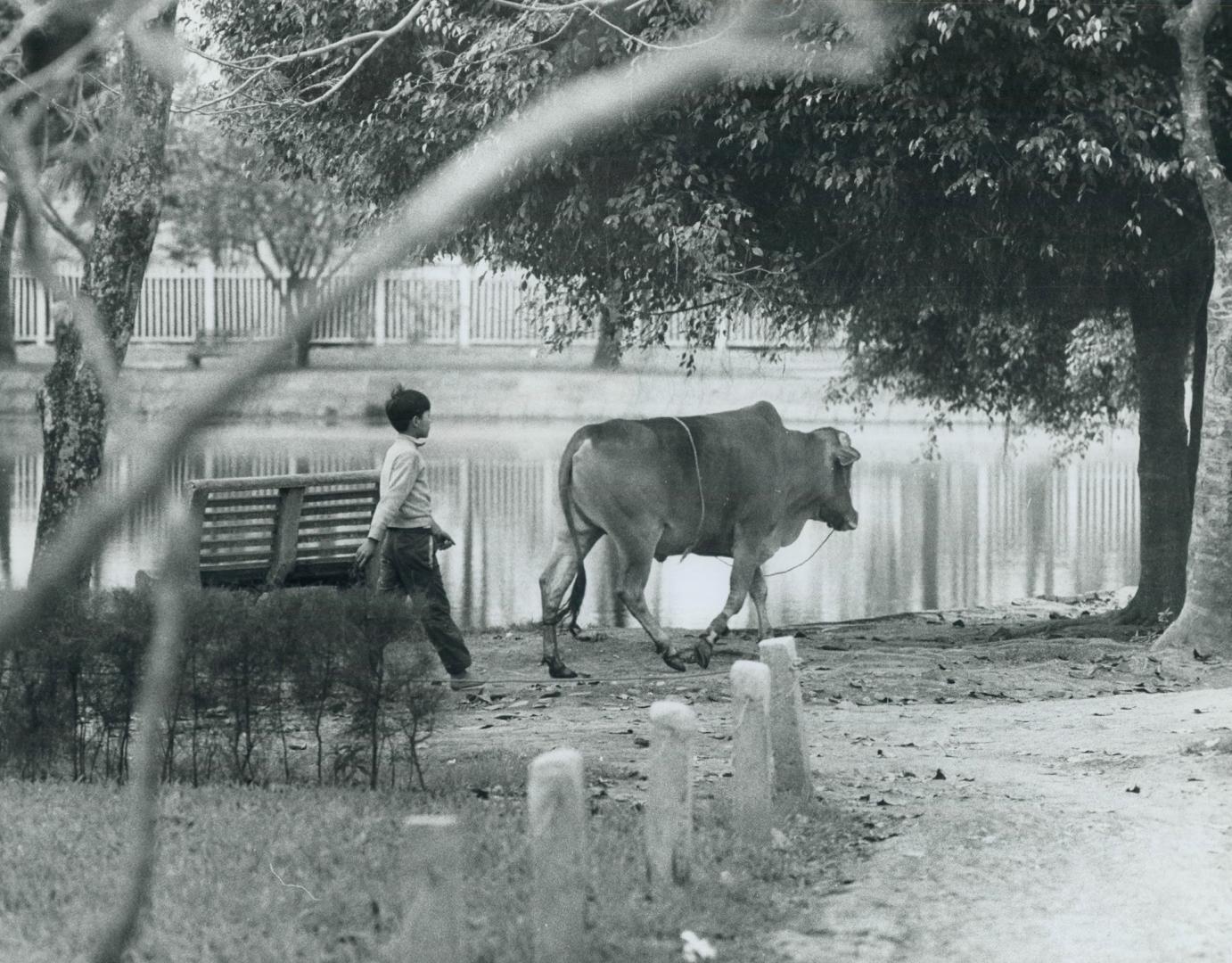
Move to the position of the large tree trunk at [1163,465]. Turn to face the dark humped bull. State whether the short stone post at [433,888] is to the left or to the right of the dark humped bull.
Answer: left

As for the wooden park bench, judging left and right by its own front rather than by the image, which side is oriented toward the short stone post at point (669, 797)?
back

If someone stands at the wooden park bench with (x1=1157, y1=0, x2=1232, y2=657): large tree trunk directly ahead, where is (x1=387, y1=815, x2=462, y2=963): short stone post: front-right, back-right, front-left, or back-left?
front-right

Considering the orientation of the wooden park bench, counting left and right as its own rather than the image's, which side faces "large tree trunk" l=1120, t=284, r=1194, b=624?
right

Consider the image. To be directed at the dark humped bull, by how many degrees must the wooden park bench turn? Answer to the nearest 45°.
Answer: approximately 135° to its right

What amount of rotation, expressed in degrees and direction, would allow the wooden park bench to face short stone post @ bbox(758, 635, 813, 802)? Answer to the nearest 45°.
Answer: approximately 180°

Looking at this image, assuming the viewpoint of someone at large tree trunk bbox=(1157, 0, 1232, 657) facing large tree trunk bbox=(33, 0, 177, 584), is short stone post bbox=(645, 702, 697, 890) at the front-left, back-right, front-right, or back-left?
front-left

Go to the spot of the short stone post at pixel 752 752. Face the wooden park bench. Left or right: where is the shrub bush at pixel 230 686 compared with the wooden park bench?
left

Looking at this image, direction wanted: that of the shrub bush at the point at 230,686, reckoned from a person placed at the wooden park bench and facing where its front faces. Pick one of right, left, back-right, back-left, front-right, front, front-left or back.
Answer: back

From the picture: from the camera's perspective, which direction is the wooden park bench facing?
away from the camera

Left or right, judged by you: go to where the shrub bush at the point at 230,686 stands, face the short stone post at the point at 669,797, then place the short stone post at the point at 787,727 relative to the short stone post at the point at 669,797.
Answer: left

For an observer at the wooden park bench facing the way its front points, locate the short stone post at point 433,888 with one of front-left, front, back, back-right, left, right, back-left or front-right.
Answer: back

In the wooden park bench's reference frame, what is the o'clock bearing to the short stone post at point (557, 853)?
The short stone post is roughly at 6 o'clock from the wooden park bench.
